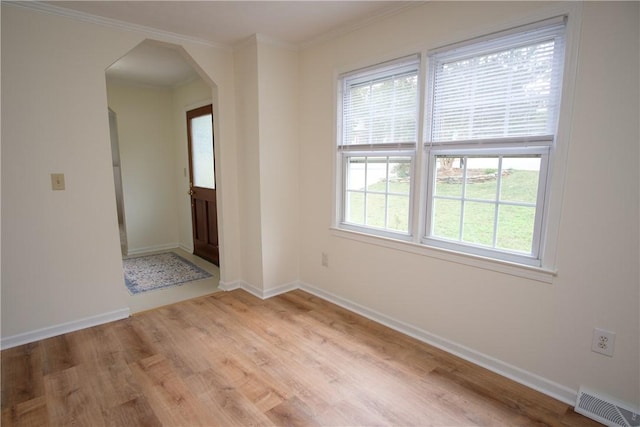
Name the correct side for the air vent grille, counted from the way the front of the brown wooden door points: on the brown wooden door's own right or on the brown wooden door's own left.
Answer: on the brown wooden door's own left

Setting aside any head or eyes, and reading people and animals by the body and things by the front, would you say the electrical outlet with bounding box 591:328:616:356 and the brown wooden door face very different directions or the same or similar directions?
same or similar directions

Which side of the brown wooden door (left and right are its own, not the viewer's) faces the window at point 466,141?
left

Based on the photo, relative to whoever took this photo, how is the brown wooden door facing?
facing the viewer and to the left of the viewer

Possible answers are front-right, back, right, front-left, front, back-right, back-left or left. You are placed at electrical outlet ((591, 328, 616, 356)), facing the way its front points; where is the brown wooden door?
right

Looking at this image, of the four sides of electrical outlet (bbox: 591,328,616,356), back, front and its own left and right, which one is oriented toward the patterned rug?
right

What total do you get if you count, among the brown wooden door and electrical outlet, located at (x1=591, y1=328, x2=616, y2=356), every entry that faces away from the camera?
0
